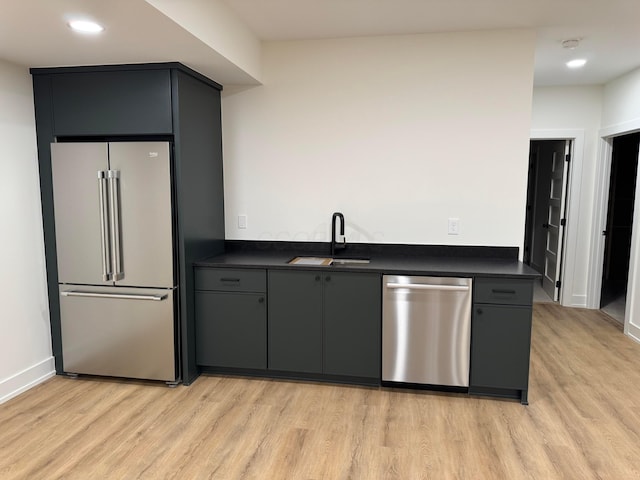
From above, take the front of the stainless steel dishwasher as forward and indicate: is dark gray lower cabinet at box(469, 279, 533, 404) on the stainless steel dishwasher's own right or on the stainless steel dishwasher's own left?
on the stainless steel dishwasher's own left

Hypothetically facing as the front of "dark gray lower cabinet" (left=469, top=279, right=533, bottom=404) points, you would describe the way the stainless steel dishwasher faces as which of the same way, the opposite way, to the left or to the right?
the same way

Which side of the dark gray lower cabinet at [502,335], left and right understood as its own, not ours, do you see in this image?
front

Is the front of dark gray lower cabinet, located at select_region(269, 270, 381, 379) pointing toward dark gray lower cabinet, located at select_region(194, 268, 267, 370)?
no

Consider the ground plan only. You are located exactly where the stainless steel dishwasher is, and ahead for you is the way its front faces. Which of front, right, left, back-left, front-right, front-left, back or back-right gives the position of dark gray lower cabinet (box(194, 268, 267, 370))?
right

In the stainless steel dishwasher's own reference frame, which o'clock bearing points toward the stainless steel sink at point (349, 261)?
The stainless steel sink is roughly at 4 o'clock from the stainless steel dishwasher.

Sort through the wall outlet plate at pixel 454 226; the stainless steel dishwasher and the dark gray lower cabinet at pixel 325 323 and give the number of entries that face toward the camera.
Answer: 3

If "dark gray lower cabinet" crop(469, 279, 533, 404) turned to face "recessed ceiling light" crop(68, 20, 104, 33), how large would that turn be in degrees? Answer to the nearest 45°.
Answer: approximately 45° to its right

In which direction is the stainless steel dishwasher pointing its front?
toward the camera

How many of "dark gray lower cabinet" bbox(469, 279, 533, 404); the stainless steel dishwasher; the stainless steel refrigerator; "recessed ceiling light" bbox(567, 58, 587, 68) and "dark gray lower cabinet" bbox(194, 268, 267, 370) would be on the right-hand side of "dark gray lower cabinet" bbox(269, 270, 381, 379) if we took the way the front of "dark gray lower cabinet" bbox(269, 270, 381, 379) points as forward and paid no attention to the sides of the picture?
2

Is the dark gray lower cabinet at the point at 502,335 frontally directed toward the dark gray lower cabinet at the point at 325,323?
no

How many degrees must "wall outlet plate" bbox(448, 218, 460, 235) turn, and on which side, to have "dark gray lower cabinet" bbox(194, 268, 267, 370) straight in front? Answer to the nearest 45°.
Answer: approximately 45° to its right

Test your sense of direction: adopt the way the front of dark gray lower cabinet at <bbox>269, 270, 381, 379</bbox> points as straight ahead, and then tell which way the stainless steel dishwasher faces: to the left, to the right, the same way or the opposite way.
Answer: the same way

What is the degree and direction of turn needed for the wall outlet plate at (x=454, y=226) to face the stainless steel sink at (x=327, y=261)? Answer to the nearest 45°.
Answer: approximately 90° to its right

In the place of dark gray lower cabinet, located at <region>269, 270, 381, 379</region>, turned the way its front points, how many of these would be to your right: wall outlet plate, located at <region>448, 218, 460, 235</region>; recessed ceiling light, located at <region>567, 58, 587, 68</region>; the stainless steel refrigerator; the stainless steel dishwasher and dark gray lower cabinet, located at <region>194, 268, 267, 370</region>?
2

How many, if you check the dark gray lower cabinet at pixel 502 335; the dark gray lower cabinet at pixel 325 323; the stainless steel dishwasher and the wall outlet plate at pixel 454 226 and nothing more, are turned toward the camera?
4

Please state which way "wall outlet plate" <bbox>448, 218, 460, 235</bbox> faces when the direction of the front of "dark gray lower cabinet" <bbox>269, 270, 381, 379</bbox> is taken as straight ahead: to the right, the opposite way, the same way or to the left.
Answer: the same way
